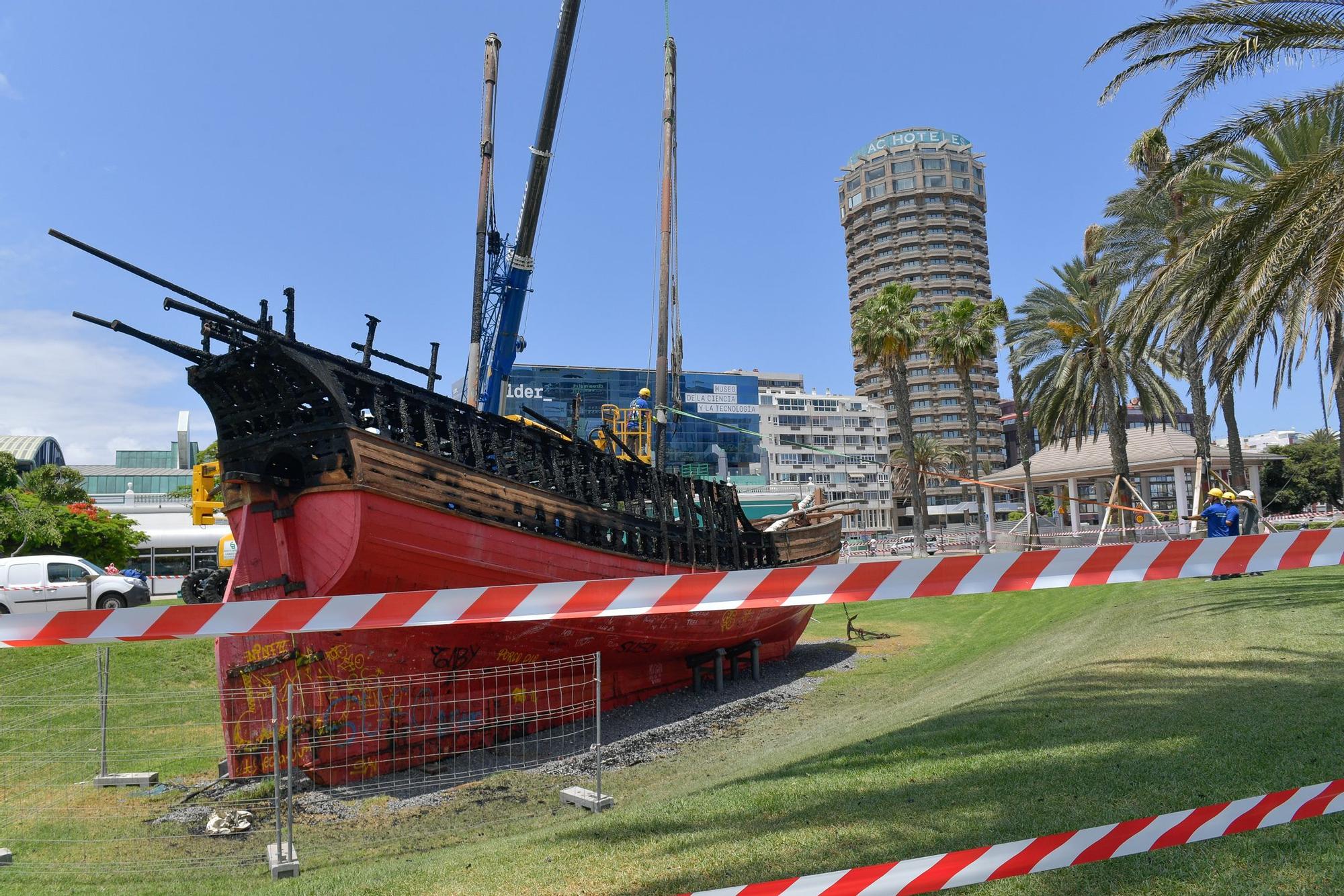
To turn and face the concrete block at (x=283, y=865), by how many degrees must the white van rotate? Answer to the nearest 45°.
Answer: approximately 90° to its right

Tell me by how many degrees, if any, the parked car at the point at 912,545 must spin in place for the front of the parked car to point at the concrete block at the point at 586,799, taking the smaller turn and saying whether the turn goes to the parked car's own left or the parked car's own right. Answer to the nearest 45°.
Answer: approximately 90° to the parked car's own left

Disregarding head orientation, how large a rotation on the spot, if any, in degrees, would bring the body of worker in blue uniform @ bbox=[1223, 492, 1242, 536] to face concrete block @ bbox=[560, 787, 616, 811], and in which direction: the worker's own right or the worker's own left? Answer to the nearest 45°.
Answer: approximately 90° to the worker's own left

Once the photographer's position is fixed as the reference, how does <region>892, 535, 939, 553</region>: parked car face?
facing to the left of the viewer

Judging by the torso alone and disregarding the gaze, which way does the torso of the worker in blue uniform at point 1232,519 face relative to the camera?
to the viewer's left

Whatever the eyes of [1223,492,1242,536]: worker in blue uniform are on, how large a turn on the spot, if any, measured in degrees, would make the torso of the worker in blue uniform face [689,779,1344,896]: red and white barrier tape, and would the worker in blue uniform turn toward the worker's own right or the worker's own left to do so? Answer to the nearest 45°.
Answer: approximately 90° to the worker's own left

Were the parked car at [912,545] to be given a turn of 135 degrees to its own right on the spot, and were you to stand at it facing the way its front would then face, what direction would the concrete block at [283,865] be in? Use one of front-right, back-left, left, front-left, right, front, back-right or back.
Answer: back-right

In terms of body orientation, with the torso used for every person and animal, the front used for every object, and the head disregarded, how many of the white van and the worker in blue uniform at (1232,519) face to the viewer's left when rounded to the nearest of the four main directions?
1

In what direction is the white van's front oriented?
to the viewer's right

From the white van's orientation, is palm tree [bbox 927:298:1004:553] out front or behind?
out front

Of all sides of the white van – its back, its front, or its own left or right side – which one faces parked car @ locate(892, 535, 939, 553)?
front

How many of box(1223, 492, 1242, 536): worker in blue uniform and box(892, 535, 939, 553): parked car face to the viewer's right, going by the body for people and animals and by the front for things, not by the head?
0

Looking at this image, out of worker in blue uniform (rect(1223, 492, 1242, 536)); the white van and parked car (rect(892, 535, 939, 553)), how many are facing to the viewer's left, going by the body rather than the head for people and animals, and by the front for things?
2

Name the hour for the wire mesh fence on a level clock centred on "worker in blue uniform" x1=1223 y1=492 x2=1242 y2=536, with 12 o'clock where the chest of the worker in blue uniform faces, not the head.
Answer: The wire mesh fence is roughly at 10 o'clock from the worker in blue uniform.

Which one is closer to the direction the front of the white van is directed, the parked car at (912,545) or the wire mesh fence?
the parked car
